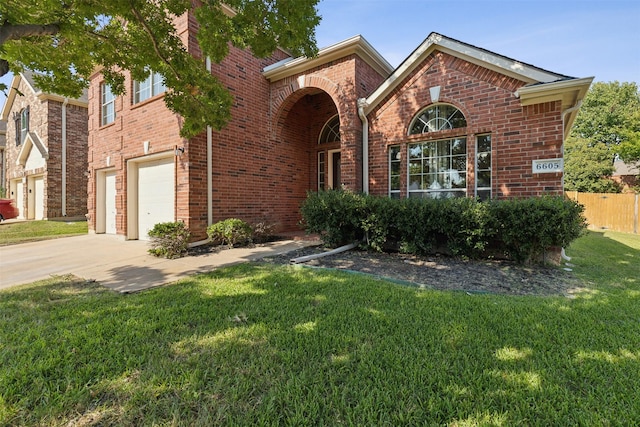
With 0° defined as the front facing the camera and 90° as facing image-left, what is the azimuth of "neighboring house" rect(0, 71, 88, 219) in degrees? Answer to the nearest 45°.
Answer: approximately 45°

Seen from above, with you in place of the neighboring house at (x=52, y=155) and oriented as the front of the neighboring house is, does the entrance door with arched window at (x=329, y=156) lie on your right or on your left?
on your left

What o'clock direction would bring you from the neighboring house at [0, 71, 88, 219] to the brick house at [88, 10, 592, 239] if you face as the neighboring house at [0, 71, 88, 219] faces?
The brick house is roughly at 10 o'clock from the neighboring house.

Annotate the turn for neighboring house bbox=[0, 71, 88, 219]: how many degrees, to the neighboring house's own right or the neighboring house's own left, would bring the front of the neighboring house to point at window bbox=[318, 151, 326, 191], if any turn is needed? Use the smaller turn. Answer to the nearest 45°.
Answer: approximately 90° to the neighboring house's own left

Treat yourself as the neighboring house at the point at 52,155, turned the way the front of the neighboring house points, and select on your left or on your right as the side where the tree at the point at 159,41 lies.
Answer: on your left

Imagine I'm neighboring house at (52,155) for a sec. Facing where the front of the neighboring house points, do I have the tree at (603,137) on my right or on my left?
on my left

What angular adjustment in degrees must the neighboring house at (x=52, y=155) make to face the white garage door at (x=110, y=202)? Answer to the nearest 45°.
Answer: approximately 45° to its left

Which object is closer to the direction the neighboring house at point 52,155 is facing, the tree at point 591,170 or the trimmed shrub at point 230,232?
the trimmed shrub
